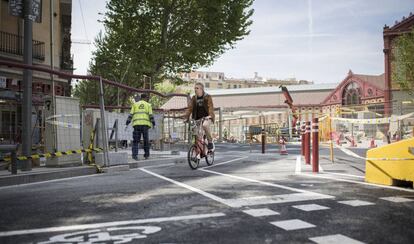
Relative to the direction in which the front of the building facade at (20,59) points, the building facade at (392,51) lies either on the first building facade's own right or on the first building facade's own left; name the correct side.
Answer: on the first building facade's own left

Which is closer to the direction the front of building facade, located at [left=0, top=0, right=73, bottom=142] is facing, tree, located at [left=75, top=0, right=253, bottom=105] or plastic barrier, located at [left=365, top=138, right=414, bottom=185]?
the plastic barrier

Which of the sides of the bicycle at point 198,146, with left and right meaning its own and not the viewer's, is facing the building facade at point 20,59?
right

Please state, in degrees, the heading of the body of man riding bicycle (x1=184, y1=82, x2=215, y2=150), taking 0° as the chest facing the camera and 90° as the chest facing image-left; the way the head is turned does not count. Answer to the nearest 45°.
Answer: approximately 45°

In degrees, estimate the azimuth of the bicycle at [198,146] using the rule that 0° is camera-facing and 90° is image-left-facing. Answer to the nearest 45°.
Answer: approximately 45°

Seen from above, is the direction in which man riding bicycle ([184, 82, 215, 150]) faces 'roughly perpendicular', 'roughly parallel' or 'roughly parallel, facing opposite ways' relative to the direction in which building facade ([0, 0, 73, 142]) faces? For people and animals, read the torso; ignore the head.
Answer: roughly perpendicular

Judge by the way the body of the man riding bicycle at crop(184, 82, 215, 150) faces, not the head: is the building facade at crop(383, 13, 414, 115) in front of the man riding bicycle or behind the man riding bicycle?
behind

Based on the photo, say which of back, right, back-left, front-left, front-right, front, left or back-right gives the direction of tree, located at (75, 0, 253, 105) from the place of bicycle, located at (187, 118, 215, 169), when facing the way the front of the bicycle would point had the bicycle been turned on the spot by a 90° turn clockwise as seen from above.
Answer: front-right

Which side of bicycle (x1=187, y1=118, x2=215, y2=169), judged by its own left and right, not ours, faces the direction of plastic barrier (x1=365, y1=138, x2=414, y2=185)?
left

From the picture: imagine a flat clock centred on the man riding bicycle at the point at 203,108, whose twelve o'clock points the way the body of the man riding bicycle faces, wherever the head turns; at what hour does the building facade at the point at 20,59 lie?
The building facade is roughly at 3 o'clock from the man riding bicycle.

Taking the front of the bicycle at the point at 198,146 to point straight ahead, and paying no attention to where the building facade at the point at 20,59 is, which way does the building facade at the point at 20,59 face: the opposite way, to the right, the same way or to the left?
to the left

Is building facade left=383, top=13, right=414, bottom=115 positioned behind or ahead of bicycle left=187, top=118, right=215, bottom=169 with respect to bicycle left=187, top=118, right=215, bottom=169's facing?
behind

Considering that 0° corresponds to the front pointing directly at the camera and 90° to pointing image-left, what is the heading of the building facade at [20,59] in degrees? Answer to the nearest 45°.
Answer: approximately 315°
